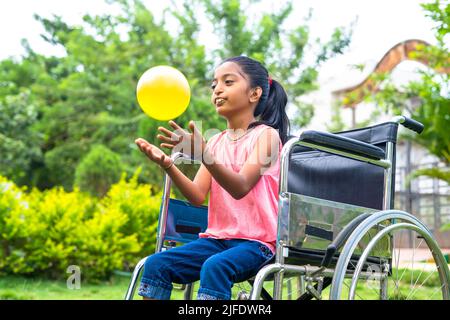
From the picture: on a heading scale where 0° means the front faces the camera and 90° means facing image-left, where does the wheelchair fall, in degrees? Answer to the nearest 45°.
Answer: approximately 45°

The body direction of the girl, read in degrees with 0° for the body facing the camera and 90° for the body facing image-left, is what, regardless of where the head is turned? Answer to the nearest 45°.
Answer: approximately 45°
